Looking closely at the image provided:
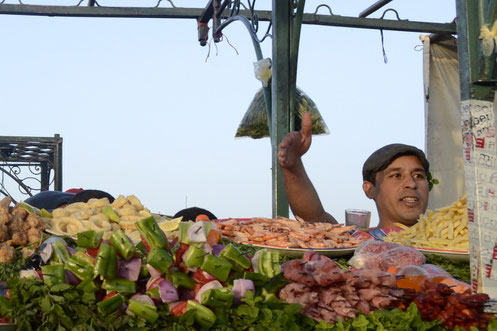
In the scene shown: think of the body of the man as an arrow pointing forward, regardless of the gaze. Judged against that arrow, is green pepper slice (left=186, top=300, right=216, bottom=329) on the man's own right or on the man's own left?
on the man's own right

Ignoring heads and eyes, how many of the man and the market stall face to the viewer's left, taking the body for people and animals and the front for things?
0

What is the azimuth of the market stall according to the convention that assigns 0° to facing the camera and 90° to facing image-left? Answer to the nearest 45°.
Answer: approximately 0°

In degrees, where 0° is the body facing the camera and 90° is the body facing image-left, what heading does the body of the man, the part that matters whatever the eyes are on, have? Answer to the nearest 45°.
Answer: approximately 315°

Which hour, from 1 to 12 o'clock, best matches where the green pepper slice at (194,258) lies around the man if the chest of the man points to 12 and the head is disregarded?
The green pepper slice is roughly at 2 o'clock from the man.

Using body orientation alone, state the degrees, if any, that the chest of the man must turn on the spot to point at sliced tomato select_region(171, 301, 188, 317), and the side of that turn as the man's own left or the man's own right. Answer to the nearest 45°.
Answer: approximately 45° to the man's own right

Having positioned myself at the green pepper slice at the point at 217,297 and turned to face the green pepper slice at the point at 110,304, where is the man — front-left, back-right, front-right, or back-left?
back-right

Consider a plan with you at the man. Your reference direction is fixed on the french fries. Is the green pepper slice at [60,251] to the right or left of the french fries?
right
